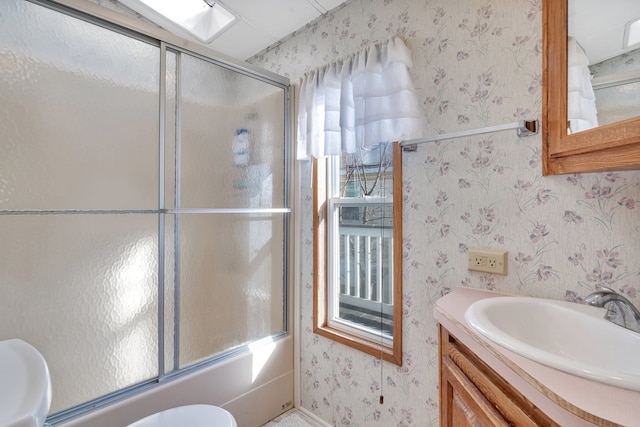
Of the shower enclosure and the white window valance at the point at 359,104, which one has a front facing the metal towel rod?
the shower enclosure

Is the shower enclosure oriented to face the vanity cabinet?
yes

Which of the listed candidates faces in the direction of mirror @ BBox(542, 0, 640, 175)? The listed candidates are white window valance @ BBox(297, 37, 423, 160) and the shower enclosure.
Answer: the shower enclosure

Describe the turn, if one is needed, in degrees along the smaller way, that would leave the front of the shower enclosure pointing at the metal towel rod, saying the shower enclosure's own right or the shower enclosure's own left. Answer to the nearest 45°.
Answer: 0° — it already faces it

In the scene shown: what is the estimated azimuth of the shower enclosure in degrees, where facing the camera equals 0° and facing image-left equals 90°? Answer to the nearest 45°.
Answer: approximately 315°

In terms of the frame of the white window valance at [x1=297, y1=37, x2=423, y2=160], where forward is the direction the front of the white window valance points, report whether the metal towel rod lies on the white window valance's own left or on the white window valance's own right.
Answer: on the white window valance's own left

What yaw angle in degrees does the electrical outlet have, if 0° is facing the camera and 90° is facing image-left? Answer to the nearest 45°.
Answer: approximately 45°
